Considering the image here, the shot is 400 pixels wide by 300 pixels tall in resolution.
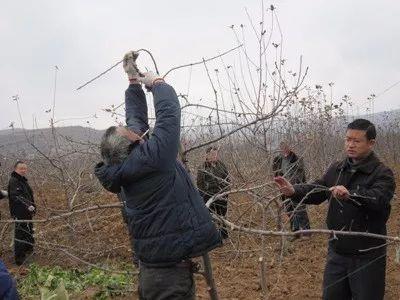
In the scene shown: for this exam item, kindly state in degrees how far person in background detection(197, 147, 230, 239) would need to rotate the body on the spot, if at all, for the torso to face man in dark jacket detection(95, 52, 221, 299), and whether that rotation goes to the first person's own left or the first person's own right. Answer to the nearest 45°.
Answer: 0° — they already face them

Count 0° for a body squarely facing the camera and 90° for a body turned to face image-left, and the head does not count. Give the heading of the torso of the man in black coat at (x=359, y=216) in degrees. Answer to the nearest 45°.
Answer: approximately 45°

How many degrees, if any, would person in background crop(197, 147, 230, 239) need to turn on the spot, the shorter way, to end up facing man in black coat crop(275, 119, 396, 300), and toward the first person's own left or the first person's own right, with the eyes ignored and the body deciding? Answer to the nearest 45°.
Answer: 0° — they already face them

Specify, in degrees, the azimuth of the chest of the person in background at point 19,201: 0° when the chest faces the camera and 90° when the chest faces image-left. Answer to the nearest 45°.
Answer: approximately 315°

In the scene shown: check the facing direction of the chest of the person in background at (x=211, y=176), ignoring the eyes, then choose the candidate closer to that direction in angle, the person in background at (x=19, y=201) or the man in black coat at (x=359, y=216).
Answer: the man in black coat
